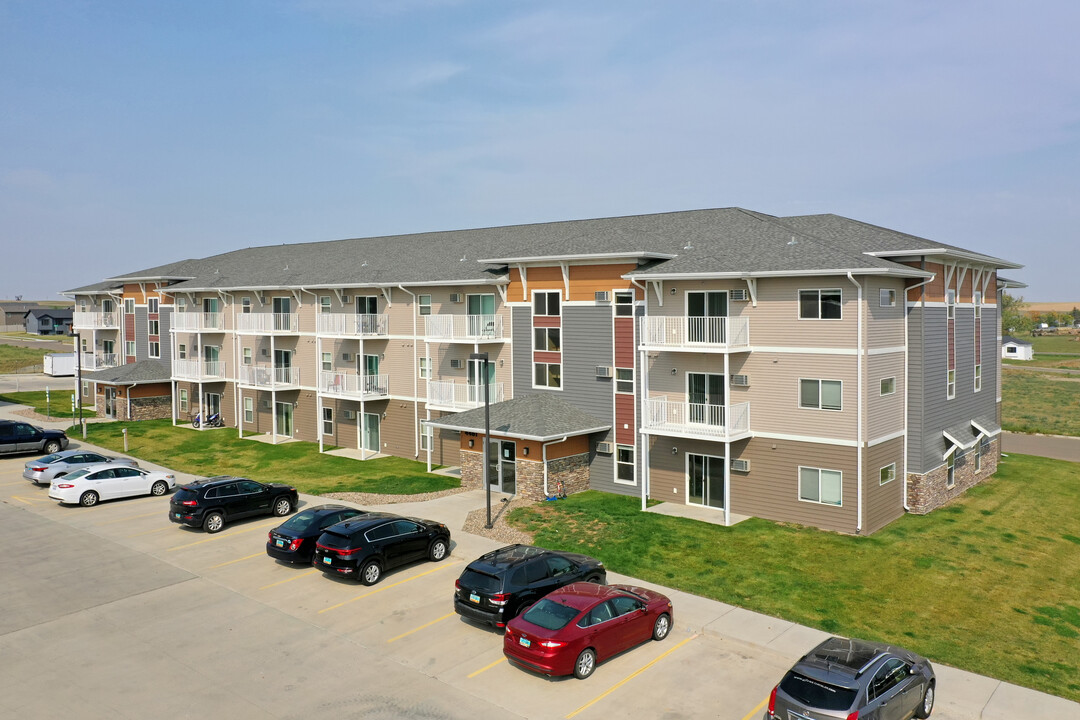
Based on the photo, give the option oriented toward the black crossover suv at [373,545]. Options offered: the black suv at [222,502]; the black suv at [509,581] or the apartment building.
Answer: the apartment building

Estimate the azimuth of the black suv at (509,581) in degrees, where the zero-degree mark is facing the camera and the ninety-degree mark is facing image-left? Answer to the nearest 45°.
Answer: approximately 225°

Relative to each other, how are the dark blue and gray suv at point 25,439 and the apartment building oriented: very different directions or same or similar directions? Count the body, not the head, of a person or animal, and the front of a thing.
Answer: very different directions

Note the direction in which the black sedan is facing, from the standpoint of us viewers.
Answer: facing away from the viewer and to the right of the viewer

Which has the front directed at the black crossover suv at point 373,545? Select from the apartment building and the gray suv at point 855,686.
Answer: the apartment building

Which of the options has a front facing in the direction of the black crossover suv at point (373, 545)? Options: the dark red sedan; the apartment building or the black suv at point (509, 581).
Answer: the apartment building

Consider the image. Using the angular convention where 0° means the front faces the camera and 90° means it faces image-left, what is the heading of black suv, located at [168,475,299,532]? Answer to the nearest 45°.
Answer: approximately 225°

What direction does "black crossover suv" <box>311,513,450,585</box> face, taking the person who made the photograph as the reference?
facing away from the viewer and to the right of the viewer

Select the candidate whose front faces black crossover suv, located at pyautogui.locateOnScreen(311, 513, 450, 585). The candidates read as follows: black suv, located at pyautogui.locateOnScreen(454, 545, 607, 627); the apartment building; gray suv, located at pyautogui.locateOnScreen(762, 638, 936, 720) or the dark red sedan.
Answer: the apartment building

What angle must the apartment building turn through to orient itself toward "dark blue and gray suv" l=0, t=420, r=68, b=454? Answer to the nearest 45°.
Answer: approximately 45° to its right

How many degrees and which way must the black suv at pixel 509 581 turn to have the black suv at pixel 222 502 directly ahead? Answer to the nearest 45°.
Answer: approximately 90° to its left
